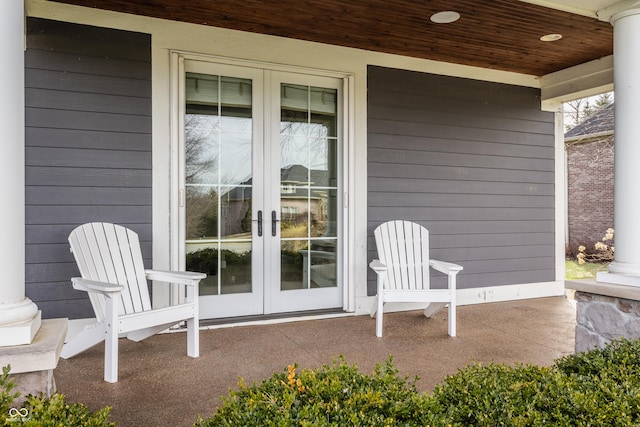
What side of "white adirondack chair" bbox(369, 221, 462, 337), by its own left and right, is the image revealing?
front

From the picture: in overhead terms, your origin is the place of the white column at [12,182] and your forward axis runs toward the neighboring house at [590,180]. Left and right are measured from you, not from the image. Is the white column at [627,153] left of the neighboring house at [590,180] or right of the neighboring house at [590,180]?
right

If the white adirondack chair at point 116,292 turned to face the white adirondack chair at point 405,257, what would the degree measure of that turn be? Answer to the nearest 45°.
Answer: approximately 45° to its left

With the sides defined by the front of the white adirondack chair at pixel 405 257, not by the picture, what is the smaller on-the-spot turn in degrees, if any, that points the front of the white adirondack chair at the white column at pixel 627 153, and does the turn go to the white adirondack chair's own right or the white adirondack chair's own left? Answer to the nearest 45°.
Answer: approximately 45° to the white adirondack chair's own left

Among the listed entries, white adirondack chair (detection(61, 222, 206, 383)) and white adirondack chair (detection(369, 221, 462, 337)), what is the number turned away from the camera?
0

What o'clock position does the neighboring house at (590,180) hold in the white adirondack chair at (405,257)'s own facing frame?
The neighboring house is roughly at 7 o'clock from the white adirondack chair.

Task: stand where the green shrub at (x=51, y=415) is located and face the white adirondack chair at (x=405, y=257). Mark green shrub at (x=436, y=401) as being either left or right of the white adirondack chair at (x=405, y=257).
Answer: right

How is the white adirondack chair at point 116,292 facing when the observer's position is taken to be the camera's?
facing the viewer and to the right of the viewer

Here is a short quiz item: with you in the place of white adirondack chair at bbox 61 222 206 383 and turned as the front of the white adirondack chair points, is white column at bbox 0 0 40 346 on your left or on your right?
on your right

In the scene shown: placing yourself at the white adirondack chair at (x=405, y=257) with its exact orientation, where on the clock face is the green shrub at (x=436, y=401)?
The green shrub is roughly at 12 o'clock from the white adirondack chair.

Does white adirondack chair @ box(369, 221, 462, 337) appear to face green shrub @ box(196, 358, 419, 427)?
yes

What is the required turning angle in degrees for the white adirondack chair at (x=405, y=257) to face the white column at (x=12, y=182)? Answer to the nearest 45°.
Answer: approximately 45° to its right
